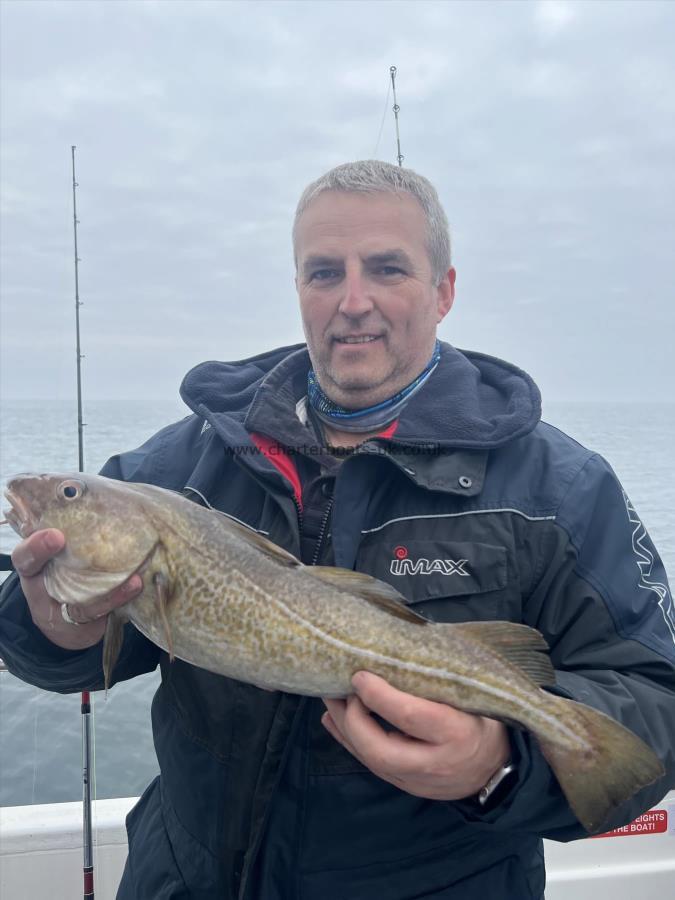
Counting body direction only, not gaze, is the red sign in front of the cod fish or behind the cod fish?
behind

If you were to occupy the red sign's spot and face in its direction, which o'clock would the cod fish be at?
The cod fish is roughly at 1 o'clock from the red sign.

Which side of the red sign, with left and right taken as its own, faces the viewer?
front

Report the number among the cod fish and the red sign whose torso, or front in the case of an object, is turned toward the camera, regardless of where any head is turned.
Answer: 1

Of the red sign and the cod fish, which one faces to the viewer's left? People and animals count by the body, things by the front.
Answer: the cod fish

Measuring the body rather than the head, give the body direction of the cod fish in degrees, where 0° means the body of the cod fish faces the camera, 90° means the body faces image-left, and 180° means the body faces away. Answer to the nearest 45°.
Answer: approximately 90°

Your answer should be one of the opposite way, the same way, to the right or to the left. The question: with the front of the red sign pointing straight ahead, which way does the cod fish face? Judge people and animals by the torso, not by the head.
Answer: to the right
